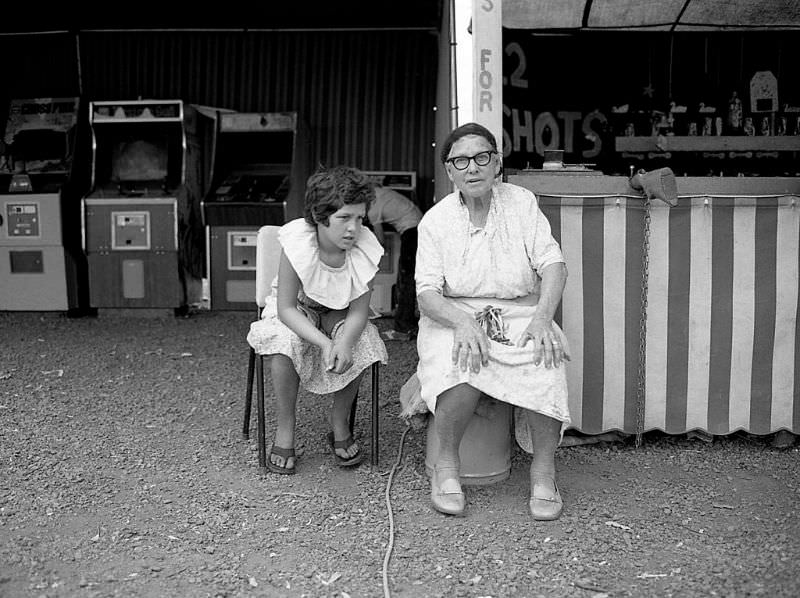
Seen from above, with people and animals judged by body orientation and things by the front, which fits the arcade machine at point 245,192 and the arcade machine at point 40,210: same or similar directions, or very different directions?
same or similar directions

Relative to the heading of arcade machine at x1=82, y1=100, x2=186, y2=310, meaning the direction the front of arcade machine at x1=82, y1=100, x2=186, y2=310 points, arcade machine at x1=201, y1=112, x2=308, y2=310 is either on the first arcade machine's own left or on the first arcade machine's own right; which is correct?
on the first arcade machine's own left

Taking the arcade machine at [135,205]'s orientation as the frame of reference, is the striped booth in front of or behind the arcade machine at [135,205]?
in front

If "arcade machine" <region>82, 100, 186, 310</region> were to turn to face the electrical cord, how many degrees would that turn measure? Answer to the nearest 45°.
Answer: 0° — it already faces it

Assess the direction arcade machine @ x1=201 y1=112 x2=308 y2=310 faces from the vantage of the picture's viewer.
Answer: facing the viewer

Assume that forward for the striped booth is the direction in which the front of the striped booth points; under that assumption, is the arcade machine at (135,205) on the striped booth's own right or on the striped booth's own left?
on the striped booth's own right

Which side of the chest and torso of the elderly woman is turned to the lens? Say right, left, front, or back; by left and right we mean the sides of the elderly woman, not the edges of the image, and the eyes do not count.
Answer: front

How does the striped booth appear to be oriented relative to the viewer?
toward the camera
